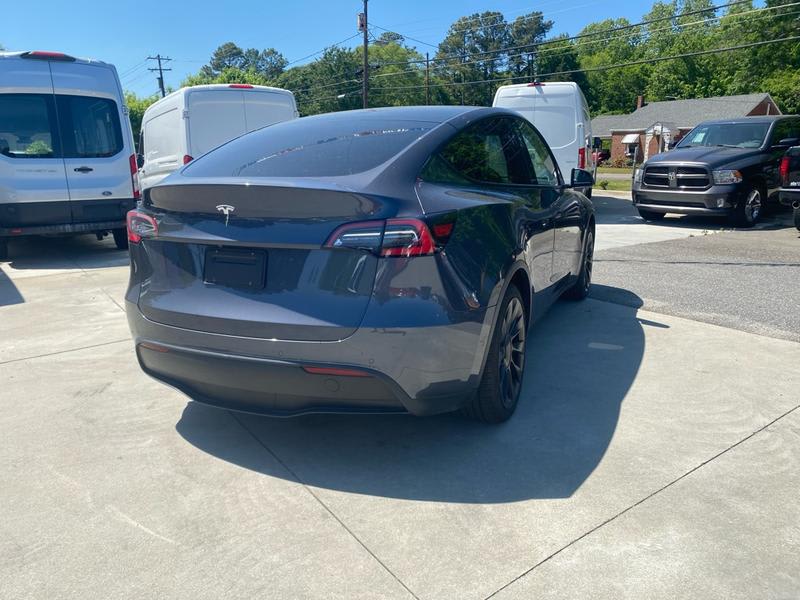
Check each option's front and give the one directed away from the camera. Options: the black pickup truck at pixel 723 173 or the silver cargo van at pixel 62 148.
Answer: the silver cargo van

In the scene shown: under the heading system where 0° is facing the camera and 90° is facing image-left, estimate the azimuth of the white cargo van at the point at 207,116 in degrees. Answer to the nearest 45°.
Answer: approximately 180°

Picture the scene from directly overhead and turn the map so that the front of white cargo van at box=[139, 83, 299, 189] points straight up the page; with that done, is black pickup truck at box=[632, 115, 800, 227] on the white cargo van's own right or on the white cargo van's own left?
on the white cargo van's own right

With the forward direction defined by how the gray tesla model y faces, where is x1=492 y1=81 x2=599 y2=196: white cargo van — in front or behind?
in front

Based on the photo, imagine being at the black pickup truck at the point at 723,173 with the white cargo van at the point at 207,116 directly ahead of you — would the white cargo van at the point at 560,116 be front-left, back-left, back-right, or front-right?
front-right

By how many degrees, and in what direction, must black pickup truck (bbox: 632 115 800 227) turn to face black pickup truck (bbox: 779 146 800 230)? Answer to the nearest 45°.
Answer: approximately 90° to its left

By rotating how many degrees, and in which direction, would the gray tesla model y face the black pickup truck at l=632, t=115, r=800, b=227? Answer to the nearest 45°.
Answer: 0° — it already faces it

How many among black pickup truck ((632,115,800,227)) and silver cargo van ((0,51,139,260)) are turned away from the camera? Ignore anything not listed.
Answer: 1

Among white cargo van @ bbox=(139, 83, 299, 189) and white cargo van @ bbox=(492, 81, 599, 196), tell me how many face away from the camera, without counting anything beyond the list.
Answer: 2

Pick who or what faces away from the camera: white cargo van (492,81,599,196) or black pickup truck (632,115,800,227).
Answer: the white cargo van

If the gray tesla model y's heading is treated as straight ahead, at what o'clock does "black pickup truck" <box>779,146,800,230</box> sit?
The black pickup truck is roughly at 12 o'clock from the gray tesla model y.

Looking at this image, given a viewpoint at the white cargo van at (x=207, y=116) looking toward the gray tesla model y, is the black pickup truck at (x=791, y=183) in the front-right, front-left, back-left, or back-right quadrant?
front-left

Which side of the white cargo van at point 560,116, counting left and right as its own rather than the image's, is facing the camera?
back

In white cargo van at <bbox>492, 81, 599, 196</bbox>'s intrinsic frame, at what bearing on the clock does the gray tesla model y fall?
The gray tesla model y is roughly at 6 o'clock from the white cargo van.

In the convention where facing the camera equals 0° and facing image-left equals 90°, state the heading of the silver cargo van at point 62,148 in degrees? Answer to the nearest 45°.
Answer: approximately 180°

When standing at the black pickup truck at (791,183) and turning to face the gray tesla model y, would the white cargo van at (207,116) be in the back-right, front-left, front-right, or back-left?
front-right

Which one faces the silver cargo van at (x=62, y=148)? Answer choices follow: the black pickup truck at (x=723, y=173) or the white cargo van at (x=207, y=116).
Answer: the black pickup truck

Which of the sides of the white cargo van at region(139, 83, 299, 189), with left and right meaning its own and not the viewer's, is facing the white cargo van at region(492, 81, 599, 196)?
right

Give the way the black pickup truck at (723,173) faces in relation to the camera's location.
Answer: facing the viewer and to the left of the viewer
